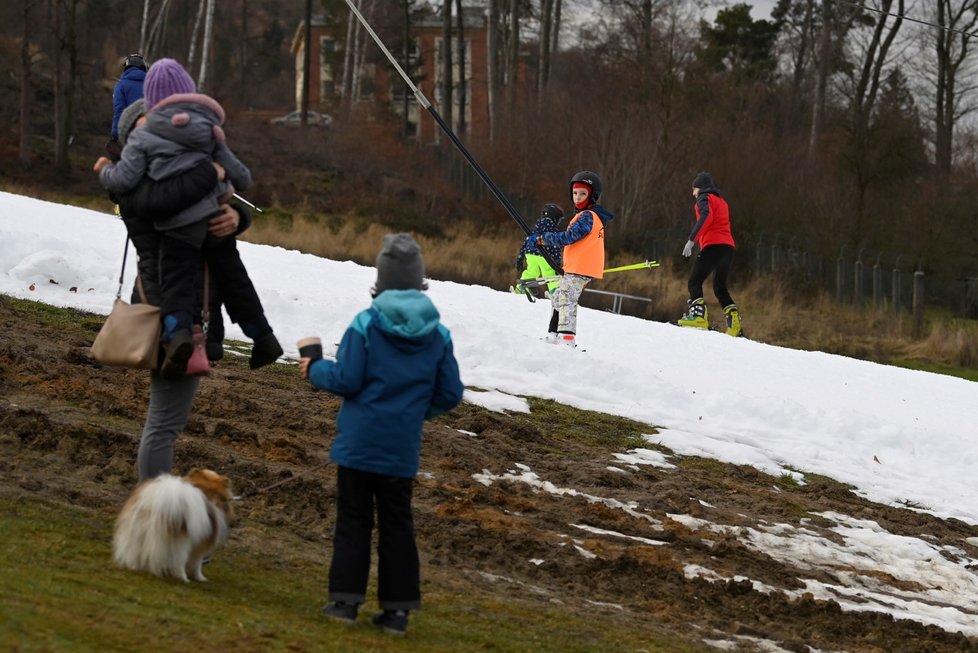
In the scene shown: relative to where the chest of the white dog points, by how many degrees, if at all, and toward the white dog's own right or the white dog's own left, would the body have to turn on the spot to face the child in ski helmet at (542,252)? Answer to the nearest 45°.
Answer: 0° — it already faces them

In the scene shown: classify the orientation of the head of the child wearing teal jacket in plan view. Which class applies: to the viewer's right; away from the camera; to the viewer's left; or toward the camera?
away from the camera

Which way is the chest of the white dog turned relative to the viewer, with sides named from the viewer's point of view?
facing away from the viewer and to the right of the viewer

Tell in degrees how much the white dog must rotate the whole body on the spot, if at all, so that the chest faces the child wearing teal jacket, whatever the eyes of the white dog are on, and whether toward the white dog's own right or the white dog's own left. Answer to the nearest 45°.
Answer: approximately 45° to the white dog's own right

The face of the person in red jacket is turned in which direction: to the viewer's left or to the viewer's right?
to the viewer's left
